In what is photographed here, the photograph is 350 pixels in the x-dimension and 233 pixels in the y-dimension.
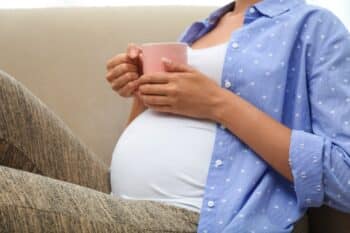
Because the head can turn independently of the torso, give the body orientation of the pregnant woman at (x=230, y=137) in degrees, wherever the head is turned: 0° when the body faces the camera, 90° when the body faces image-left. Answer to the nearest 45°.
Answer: approximately 45°
